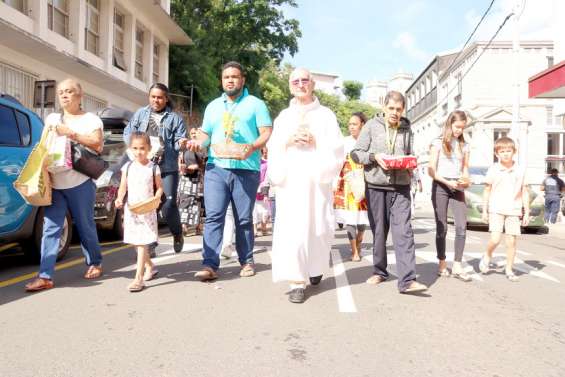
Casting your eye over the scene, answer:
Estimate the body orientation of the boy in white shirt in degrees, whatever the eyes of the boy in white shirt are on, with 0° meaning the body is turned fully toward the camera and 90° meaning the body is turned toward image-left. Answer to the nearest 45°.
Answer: approximately 0°

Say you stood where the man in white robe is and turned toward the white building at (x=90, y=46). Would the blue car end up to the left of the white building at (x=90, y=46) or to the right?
left

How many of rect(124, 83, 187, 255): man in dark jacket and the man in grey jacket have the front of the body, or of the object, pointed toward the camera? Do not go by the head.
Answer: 2

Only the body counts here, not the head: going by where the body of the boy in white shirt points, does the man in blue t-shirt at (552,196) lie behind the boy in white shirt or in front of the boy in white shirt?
behind

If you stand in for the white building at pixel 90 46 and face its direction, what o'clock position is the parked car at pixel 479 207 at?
The parked car is roughly at 12 o'clock from the white building.

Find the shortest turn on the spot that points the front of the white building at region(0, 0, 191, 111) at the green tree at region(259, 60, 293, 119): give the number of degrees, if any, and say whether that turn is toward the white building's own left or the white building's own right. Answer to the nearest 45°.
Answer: approximately 90° to the white building's own left

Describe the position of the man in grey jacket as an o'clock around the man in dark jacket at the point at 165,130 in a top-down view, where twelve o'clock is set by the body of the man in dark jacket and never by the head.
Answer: The man in grey jacket is roughly at 10 o'clock from the man in dark jacket.

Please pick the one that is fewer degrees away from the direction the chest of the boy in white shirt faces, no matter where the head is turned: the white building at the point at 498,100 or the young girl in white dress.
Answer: the young girl in white dress

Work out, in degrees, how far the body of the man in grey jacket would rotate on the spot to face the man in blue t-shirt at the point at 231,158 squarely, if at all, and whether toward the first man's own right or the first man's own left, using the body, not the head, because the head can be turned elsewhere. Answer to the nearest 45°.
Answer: approximately 90° to the first man's own right

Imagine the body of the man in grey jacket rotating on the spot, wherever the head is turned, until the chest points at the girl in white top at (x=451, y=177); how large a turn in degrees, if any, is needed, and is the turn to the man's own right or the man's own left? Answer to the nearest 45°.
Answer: approximately 135° to the man's own left

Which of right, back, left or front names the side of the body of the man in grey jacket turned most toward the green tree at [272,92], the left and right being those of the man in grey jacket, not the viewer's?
back

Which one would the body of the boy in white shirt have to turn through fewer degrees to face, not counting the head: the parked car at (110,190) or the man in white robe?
the man in white robe

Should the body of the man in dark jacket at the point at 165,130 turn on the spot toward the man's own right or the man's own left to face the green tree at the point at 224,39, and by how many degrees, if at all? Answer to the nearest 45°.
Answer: approximately 180°
